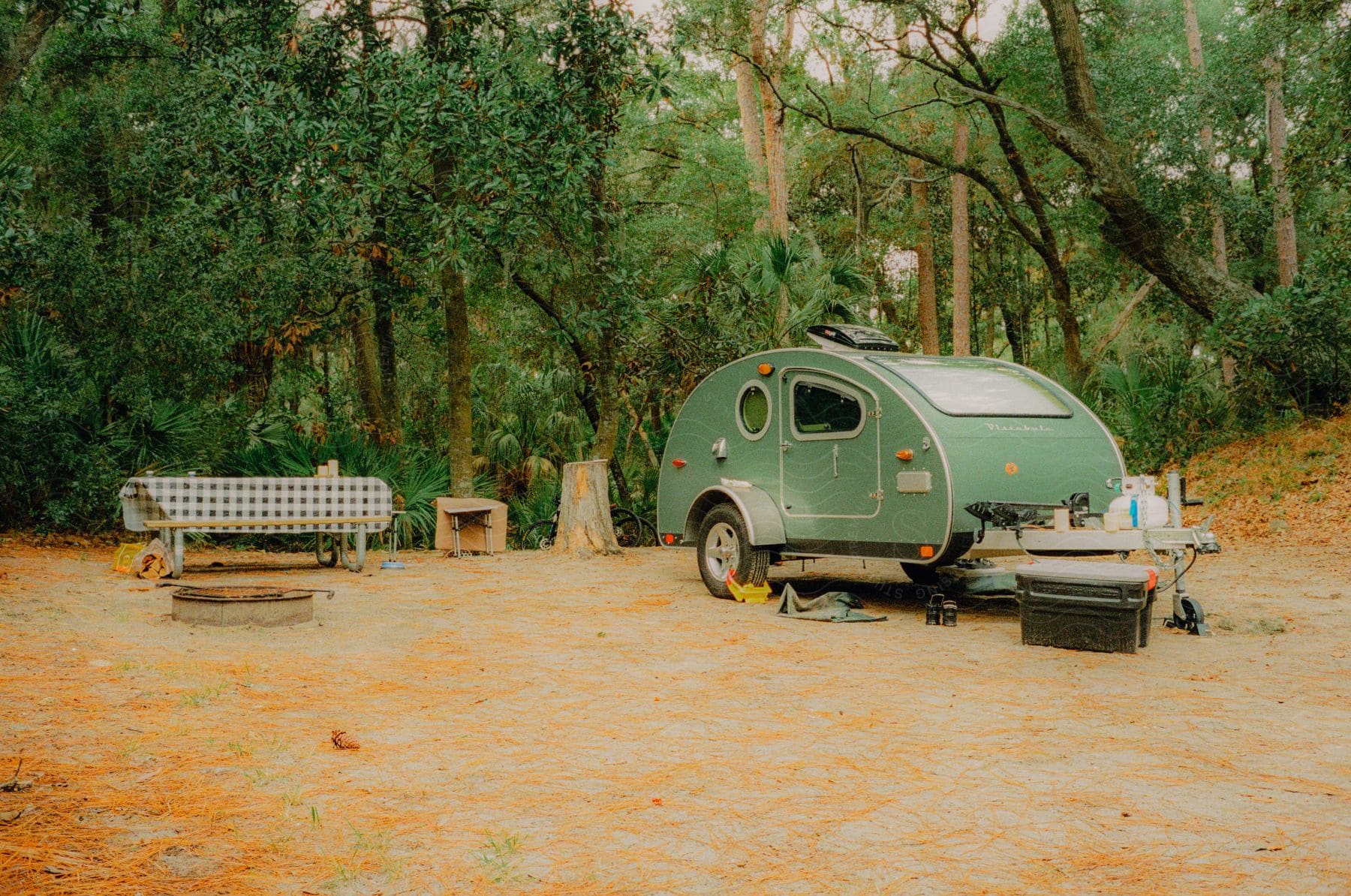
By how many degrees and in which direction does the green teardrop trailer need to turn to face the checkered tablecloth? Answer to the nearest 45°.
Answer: approximately 135° to its right

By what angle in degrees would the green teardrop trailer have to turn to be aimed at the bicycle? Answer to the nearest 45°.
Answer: approximately 180°

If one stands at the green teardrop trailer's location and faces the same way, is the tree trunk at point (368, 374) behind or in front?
behind

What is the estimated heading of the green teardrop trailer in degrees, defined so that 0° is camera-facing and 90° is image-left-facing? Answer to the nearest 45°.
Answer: approximately 315°

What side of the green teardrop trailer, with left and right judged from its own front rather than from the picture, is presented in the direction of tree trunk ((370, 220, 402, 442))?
back

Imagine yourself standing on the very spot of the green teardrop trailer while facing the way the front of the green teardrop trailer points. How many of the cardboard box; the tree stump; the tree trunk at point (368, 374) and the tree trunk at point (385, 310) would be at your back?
4

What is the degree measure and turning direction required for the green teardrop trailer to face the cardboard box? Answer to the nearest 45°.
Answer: approximately 180°

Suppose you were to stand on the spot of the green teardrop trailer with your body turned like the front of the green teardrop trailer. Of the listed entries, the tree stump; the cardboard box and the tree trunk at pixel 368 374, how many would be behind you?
3

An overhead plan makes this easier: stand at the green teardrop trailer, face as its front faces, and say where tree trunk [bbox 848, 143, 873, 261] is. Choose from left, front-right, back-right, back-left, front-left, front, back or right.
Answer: back-left

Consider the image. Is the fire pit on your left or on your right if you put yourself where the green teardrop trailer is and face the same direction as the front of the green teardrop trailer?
on your right

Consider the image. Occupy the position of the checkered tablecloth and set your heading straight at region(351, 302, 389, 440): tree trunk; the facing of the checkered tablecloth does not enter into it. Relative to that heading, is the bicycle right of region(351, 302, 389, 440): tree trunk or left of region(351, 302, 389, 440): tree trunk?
right

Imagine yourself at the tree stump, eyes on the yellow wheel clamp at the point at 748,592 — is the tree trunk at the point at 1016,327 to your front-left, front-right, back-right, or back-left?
back-left

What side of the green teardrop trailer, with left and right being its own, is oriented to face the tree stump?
back

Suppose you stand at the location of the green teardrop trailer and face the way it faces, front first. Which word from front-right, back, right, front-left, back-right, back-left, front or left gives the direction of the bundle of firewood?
back-right
